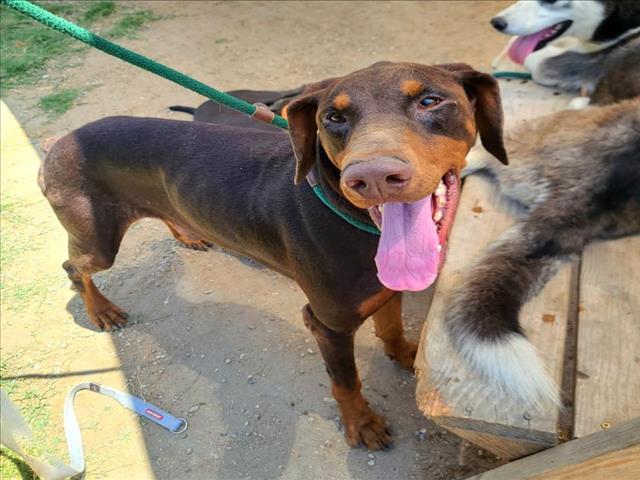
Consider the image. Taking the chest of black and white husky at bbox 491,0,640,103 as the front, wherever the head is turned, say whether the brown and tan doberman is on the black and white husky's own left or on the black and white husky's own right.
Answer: on the black and white husky's own left

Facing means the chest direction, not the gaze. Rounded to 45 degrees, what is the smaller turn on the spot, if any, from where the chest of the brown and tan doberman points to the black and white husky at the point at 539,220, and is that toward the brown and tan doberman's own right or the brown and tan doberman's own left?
approximately 45° to the brown and tan doberman's own left

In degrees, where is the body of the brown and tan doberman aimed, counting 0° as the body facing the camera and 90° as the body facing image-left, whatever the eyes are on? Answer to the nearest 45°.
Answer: approximately 315°

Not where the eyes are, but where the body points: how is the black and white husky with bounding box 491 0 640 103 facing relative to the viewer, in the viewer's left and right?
facing to the left of the viewer

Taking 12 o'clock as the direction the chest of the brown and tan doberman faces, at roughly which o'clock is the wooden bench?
The wooden bench is roughly at 12 o'clock from the brown and tan doberman.

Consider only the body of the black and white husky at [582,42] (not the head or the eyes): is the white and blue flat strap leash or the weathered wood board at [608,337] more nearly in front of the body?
the white and blue flat strap leash

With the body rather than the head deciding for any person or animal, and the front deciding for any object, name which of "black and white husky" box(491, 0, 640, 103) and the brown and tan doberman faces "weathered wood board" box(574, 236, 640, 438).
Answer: the brown and tan doberman
